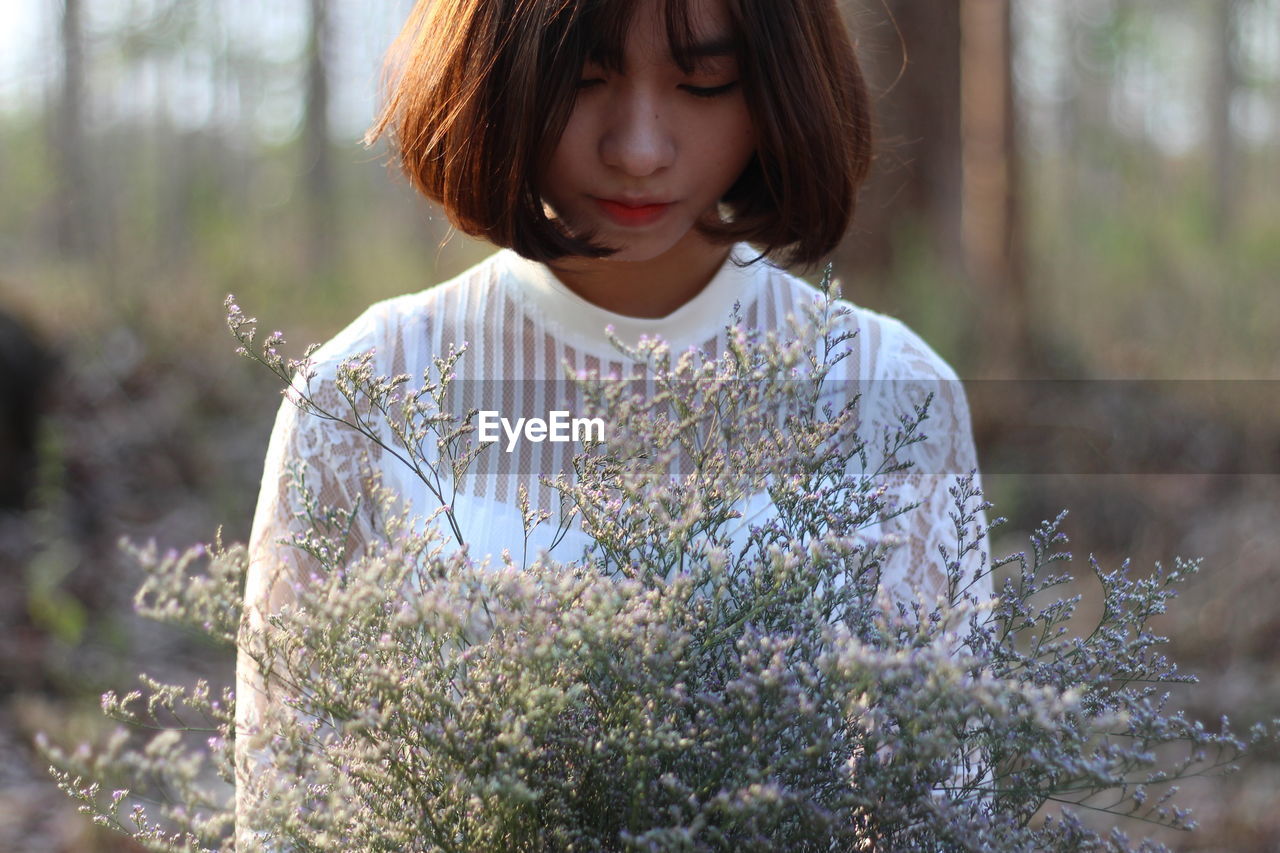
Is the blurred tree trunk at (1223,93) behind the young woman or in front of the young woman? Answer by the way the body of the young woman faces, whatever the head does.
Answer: behind

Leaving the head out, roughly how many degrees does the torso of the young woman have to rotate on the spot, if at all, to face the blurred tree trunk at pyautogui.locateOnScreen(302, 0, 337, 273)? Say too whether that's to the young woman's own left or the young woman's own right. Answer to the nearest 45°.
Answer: approximately 180°

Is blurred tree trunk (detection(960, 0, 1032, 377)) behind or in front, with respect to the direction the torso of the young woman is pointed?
behind

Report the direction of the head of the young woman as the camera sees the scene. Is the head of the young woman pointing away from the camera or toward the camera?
toward the camera

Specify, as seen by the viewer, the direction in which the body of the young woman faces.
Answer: toward the camera

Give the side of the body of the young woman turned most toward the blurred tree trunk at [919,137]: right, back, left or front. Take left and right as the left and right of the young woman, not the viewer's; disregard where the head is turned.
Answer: back

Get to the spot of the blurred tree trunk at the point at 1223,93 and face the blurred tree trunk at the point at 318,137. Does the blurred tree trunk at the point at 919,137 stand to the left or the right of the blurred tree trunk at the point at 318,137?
left

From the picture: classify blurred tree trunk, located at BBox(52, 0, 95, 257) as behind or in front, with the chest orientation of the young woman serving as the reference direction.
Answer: behind

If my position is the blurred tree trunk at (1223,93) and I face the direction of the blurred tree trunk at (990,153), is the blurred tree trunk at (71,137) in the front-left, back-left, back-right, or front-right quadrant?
front-right
